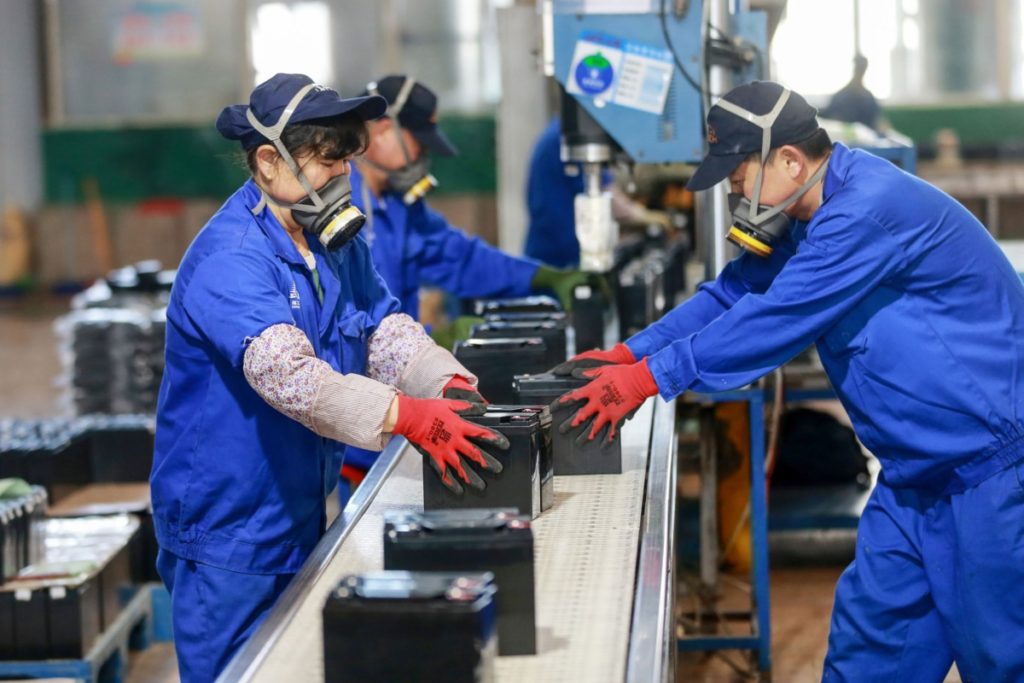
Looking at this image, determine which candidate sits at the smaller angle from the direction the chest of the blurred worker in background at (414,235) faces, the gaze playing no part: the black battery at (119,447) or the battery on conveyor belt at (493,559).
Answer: the battery on conveyor belt

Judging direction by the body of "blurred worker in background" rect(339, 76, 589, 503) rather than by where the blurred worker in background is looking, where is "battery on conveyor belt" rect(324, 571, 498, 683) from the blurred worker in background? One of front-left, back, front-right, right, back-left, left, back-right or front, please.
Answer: right

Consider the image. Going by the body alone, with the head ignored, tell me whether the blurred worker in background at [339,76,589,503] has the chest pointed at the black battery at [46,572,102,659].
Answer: no

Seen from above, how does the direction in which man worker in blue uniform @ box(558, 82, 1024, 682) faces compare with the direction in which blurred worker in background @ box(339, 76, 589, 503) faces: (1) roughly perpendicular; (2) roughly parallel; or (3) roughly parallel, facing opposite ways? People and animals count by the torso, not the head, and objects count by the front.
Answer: roughly parallel, facing opposite ways

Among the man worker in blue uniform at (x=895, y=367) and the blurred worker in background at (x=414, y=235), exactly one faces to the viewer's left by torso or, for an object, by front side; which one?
the man worker in blue uniform

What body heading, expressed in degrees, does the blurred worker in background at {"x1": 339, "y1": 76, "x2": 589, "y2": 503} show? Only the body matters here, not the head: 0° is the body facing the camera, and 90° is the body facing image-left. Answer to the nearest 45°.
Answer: approximately 270°

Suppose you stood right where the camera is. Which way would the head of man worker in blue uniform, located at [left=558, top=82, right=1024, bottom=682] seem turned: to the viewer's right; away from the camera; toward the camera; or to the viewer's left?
to the viewer's left

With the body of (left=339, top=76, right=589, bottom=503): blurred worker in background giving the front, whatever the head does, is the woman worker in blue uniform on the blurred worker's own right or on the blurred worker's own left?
on the blurred worker's own right

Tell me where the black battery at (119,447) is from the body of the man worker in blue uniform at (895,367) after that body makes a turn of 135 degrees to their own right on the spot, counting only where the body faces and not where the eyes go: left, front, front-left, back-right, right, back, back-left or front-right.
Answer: left

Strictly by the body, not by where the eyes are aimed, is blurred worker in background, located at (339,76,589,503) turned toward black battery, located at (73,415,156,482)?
no

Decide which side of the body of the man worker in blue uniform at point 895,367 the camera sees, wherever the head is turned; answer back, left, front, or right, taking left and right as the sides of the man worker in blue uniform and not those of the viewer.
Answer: left

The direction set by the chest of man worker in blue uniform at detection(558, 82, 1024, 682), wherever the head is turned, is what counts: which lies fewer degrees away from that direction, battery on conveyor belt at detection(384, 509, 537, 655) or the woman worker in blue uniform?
the woman worker in blue uniform

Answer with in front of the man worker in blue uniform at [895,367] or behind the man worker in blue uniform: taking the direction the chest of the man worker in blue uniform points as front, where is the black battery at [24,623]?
in front

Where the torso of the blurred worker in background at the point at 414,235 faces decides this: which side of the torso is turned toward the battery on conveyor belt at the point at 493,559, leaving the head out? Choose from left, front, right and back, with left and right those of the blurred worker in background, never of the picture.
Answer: right
